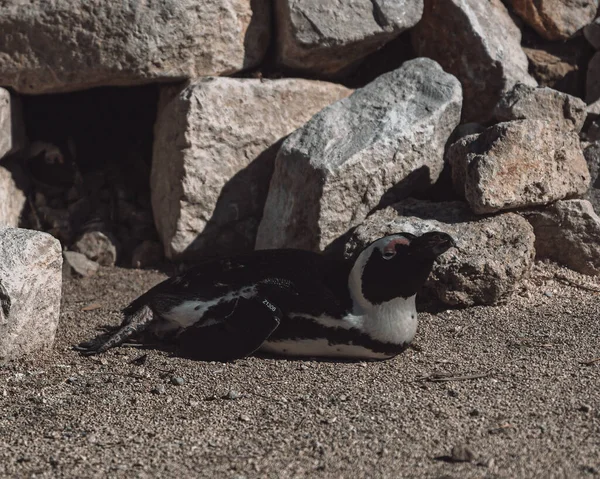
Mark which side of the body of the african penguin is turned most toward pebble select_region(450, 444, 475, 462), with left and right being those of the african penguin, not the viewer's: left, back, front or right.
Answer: right

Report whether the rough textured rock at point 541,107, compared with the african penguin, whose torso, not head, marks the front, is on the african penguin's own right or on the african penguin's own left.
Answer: on the african penguin's own left

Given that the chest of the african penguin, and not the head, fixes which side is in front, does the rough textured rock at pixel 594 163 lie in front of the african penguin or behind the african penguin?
in front

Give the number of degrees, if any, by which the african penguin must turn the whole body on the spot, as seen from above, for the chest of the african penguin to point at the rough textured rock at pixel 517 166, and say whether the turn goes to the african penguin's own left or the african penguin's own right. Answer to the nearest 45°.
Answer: approximately 45° to the african penguin's own left

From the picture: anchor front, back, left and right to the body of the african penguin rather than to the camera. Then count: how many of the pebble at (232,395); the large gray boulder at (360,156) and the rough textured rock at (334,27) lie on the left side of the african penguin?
2

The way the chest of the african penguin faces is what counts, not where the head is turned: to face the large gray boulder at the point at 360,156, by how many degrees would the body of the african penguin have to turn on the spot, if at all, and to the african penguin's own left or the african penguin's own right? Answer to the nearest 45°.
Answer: approximately 90° to the african penguin's own left

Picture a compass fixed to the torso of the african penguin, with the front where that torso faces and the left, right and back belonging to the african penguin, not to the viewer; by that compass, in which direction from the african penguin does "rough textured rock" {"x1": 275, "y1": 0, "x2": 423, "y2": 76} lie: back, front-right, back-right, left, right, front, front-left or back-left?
left

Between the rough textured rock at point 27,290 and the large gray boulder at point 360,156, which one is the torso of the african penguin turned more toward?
the large gray boulder

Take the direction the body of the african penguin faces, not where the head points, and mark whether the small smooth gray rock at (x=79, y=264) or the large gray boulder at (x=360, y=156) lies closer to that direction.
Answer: the large gray boulder

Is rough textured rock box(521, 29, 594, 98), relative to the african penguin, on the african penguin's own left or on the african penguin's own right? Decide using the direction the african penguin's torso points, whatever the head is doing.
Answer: on the african penguin's own left

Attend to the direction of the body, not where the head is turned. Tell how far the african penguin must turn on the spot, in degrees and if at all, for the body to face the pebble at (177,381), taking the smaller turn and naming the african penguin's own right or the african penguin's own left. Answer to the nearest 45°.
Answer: approximately 135° to the african penguin's own right

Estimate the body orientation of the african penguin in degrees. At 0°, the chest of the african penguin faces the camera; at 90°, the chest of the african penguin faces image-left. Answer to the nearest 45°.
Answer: approximately 270°

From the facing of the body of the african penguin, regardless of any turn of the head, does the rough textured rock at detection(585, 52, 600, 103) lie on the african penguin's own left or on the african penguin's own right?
on the african penguin's own left

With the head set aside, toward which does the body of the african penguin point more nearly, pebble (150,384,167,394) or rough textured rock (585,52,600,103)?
the rough textured rock

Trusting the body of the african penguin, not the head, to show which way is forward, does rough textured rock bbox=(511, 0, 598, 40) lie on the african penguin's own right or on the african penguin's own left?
on the african penguin's own left

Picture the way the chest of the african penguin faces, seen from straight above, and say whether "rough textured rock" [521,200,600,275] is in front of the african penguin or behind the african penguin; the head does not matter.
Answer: in front

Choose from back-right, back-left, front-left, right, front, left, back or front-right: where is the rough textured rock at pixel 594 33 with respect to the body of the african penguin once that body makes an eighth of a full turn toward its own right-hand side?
left
